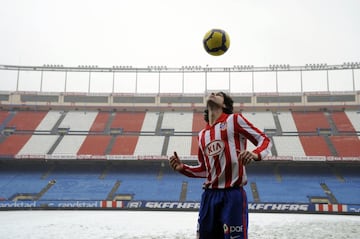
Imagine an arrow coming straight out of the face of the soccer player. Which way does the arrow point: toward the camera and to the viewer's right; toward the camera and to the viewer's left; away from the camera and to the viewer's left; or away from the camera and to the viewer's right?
toward the camera and to the viewer's left

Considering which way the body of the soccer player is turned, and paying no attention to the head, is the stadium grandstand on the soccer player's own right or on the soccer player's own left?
on the soccer player's own right

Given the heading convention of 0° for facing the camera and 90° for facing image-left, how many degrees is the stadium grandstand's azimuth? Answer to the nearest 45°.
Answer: approximately 0°

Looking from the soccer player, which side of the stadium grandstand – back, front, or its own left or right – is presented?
front

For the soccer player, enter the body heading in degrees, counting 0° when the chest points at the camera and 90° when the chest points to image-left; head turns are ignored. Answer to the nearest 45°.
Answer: approximately 45°

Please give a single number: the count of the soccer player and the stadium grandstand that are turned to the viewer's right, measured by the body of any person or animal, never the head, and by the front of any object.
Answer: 0

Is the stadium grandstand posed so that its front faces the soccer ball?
yes
